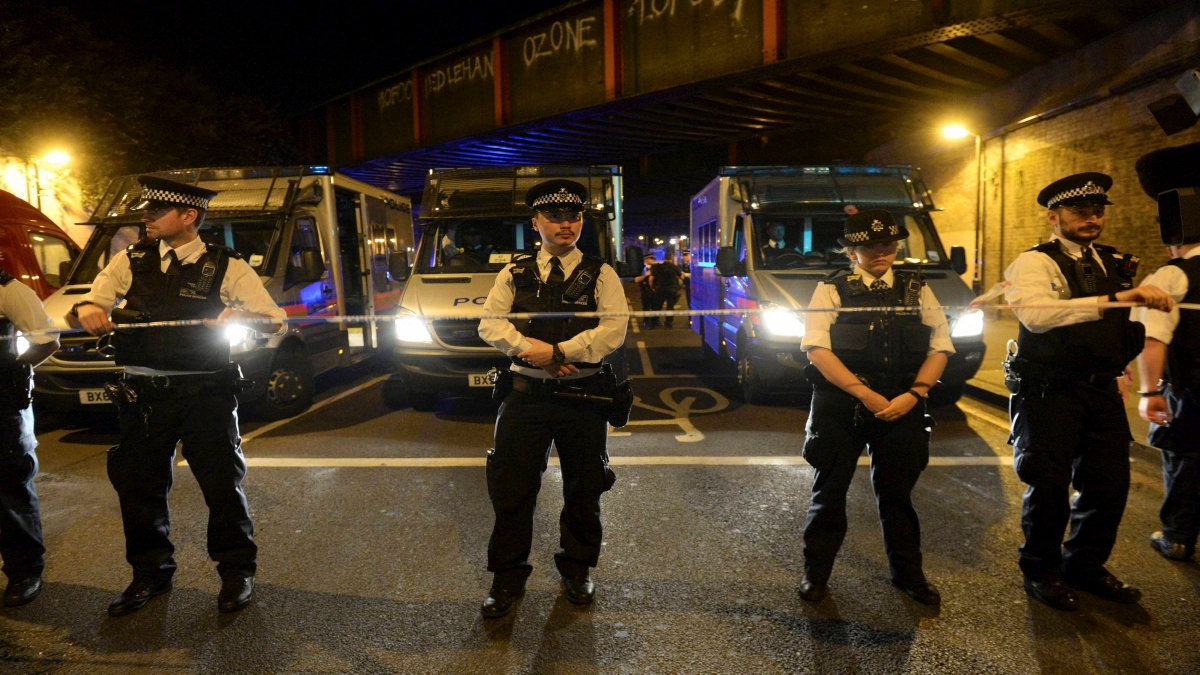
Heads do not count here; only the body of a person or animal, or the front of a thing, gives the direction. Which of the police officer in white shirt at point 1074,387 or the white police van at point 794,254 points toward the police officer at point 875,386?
the white police van

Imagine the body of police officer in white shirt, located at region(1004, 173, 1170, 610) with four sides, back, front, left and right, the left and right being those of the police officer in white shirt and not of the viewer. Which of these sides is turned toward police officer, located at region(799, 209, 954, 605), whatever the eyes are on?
right

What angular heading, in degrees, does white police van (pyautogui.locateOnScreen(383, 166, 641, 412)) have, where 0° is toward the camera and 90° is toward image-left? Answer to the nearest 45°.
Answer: approximately 0°

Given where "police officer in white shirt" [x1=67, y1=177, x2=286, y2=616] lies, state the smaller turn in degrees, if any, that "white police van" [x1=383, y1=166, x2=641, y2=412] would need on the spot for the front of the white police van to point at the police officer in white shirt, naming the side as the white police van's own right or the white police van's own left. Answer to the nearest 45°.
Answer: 0° — it already faces them

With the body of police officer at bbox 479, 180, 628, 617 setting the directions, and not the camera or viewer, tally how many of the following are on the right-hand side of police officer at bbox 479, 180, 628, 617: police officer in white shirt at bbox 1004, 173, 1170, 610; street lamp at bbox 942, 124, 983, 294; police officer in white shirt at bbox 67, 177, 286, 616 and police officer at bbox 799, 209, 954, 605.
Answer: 1

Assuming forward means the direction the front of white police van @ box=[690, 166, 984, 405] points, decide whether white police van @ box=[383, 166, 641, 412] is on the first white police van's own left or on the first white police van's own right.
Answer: on the first white police van's own right

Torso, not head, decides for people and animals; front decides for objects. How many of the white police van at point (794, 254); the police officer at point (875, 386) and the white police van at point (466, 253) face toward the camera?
3

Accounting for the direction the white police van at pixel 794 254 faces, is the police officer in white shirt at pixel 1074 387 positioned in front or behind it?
in front

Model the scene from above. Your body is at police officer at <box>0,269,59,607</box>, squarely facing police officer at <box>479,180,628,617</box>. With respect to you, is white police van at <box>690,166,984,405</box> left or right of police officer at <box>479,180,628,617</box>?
left

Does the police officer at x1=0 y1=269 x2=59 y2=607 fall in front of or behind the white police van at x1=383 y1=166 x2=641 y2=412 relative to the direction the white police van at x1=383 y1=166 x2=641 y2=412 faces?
in front
